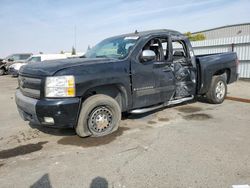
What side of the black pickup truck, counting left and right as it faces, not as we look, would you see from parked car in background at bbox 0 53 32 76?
right

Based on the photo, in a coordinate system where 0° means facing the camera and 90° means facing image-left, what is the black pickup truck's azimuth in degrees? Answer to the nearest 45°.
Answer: approximately 45°
